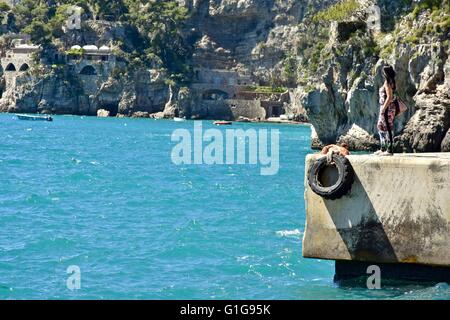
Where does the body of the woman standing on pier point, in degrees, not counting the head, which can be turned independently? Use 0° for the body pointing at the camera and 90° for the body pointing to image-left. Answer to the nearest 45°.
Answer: approximately 90°
